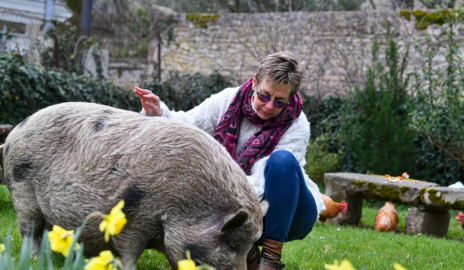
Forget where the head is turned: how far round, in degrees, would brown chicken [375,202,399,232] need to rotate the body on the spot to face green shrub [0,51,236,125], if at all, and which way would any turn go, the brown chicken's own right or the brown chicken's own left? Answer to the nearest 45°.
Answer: approximately 90° to the brown chicken's own left

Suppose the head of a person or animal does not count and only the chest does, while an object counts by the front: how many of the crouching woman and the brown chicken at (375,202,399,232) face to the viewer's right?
0

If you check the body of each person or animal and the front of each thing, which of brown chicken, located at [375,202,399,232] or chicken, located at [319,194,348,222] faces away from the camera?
the brown chicken

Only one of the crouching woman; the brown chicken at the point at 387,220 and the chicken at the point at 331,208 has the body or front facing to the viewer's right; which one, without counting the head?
the chicken

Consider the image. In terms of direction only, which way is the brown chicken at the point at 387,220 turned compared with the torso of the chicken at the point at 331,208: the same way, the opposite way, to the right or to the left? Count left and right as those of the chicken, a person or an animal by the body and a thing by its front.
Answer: to the left

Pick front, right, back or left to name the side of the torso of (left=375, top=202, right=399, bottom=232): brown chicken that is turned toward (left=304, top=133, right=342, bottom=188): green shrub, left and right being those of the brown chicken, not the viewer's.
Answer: front

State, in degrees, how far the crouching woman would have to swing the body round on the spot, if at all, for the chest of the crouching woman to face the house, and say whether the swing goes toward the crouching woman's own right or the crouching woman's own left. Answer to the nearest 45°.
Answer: approximately 90° to the crouching woman's own right

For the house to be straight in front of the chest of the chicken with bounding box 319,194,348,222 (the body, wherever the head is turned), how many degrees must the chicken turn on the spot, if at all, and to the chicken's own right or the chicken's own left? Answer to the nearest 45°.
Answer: approximately 135° to the chicken's own left
